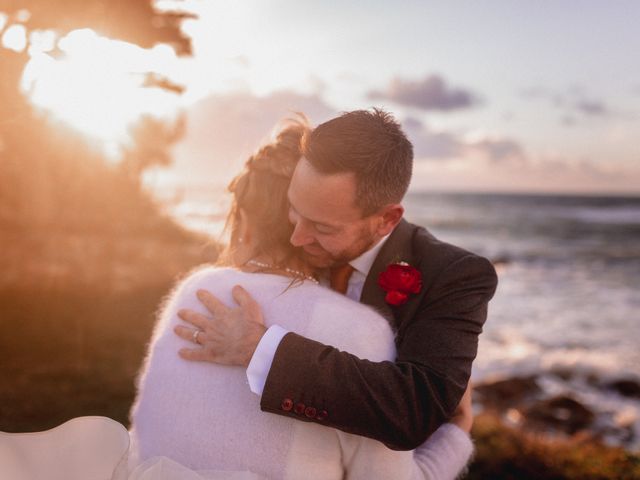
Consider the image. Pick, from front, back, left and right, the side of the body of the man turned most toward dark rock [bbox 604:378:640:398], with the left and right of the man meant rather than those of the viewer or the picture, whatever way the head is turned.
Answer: back

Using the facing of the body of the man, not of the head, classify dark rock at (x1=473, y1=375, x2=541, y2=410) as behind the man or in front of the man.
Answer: behind

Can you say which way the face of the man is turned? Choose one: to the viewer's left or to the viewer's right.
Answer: to the viewer's left

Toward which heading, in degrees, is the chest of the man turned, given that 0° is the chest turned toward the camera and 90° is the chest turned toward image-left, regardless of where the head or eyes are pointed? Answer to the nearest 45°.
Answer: approximately 45°

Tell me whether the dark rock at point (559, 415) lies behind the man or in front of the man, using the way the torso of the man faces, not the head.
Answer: behind

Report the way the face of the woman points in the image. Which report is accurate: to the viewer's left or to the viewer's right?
to the viewer's right
